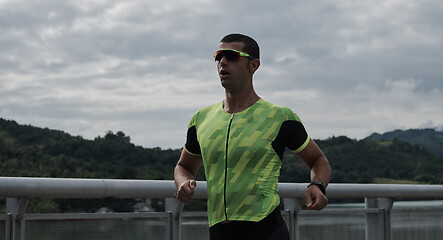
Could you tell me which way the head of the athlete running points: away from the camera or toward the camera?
toward the camera

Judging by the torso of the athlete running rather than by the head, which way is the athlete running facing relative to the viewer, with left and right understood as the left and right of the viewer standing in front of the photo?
facing the viewer and to the left of the viewer

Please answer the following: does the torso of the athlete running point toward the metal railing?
no
